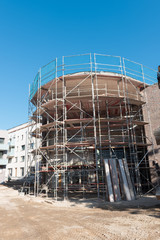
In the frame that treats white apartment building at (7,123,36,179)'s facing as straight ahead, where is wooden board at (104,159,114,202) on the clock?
The wooden board is roughly at 10 o'clock from the white apartment building.

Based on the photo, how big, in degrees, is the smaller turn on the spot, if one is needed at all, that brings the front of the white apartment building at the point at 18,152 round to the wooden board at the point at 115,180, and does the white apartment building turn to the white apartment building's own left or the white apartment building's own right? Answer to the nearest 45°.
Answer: approximately 45° to the white apartment building's own left

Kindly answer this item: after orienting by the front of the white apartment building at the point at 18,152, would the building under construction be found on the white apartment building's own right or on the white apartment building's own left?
on the white apartment building's own left

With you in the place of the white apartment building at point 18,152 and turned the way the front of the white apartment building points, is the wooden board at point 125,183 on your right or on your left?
on your left

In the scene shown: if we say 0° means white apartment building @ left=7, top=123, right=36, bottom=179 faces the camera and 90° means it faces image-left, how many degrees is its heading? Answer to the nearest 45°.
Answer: approximately 45°
